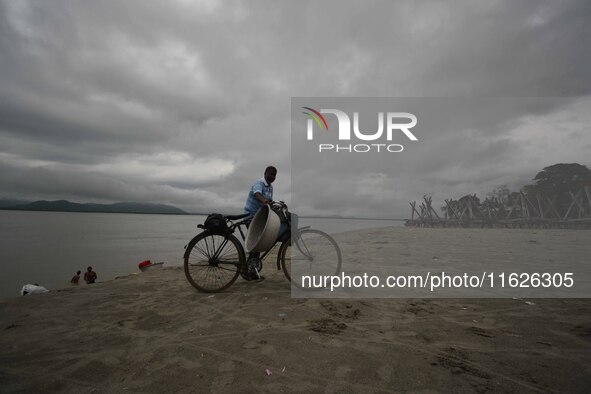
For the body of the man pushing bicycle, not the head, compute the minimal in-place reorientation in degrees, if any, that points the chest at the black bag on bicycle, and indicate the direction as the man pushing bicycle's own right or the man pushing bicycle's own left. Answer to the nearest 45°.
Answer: approximately 135° to the man pushing bicycle's own right

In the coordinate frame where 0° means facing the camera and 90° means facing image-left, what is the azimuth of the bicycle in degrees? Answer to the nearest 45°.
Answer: approximately 270°
